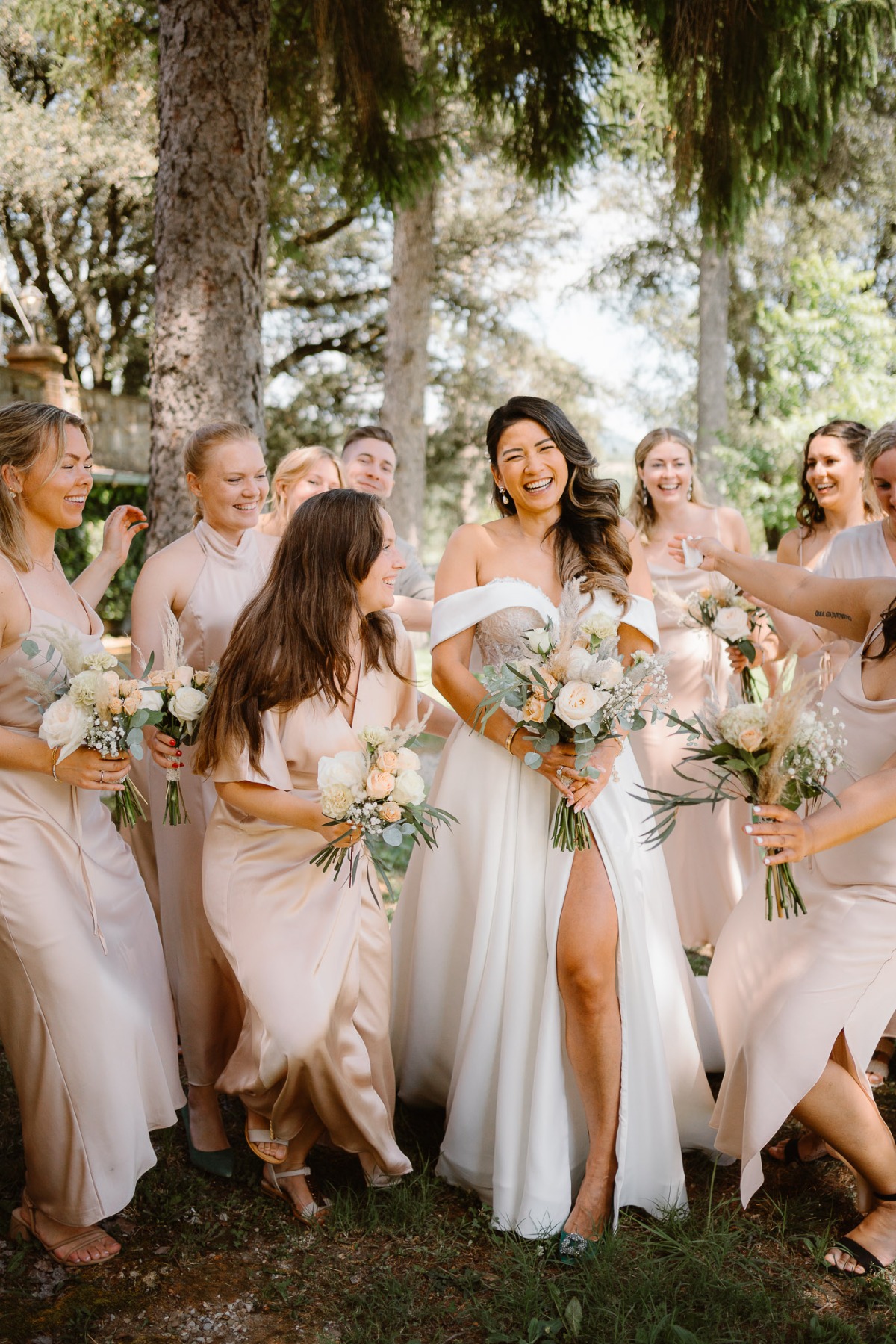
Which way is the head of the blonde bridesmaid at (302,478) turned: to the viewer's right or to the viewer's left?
to the viewer's right

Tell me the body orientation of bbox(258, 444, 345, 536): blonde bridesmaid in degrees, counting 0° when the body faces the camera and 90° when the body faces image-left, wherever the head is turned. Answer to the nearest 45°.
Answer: approximately 315°

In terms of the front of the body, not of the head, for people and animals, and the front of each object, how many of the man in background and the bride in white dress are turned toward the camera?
2

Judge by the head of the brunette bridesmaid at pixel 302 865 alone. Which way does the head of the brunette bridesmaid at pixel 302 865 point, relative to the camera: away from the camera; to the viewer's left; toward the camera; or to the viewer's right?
to the viewer's right

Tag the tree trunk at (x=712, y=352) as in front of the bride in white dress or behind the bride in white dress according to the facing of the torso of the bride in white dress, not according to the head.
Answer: behind

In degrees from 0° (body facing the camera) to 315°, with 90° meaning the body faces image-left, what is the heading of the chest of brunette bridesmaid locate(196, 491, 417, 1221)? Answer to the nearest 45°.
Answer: approximately 315°

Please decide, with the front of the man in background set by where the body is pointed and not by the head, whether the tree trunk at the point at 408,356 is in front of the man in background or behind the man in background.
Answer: behind

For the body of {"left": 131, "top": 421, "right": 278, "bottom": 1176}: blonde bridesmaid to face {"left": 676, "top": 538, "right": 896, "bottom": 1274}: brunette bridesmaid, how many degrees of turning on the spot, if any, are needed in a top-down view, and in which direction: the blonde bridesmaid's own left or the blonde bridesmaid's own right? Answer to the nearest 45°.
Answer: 0° — they already face them
